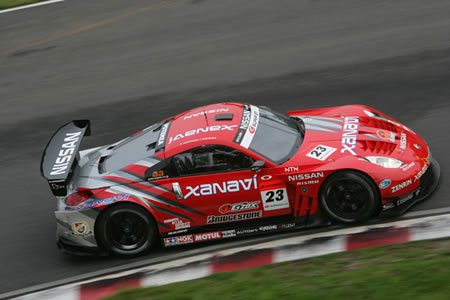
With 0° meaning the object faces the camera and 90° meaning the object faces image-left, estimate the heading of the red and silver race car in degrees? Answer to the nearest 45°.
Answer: approximately 270°
